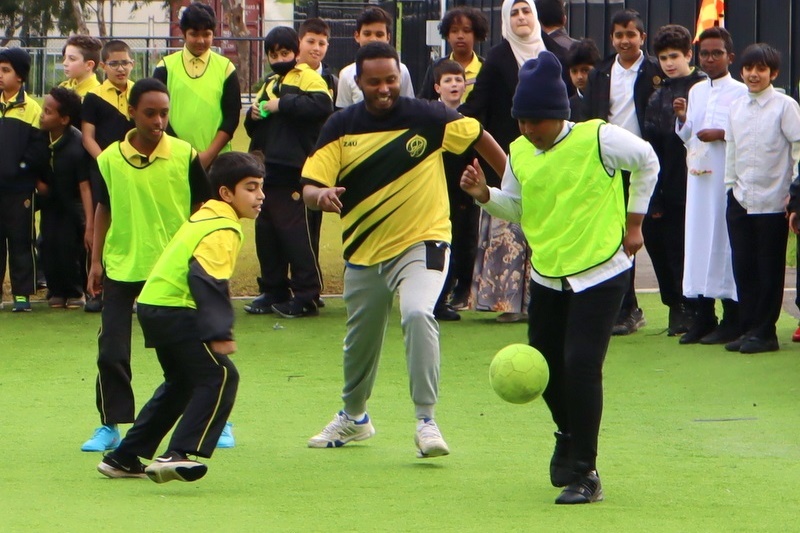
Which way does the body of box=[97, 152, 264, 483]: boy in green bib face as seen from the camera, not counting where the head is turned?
to the viewer's right

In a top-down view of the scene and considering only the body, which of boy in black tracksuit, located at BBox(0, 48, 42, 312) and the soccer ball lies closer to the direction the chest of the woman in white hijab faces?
the soccer ball

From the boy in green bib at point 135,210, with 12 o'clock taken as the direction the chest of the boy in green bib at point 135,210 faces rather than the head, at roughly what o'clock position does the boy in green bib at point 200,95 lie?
the boy in green bib at point 200,95 is roughly at 6 o'clock from the boy in green bib at point 135,210.

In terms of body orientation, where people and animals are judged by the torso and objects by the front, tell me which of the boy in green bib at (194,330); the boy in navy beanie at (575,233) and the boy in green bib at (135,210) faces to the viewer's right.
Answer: the boy in green bib at (194,330)

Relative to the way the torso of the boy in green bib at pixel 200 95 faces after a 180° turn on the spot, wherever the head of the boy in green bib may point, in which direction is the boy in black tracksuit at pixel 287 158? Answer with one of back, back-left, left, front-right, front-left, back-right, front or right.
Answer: front-right

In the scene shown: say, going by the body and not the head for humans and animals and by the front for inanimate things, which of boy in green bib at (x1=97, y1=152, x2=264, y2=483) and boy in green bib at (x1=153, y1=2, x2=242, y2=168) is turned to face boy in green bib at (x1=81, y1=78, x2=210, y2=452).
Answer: boy in green bib at (x1=153, y1=2, x2=242, y2=168)

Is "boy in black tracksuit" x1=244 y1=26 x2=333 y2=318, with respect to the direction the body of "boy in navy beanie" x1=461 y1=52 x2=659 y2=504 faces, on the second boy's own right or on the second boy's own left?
on the second boy's own right

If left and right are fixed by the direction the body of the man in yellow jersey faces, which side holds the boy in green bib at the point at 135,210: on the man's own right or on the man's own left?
on the man's own right

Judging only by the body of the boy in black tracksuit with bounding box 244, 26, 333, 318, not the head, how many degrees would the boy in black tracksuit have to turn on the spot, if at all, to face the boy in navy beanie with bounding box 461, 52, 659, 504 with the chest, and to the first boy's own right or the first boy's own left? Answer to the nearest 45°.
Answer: approximately 45° to the first boy's own left

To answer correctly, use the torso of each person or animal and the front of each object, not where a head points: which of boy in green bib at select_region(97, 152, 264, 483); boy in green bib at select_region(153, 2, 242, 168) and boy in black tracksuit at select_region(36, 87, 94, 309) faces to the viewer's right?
boy in green bib at select_region(97, 152, 264, 483)
